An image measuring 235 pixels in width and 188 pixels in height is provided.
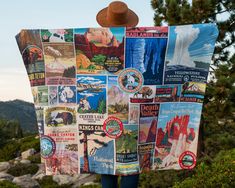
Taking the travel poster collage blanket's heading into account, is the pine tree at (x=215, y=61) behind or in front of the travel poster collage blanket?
behind

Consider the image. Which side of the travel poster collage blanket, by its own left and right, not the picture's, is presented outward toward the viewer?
front
